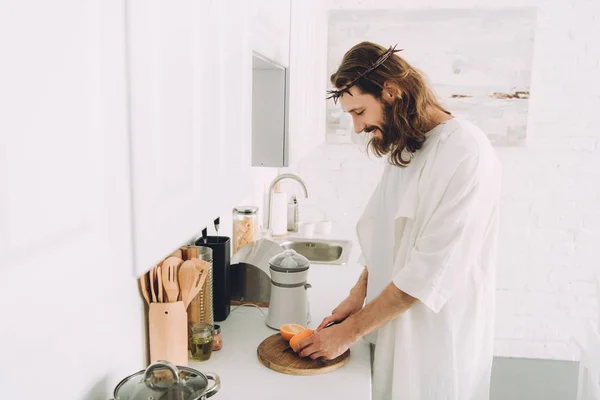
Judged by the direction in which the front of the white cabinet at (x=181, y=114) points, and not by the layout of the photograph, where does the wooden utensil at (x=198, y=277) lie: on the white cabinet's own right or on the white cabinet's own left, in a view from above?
on the white cabinet's own left

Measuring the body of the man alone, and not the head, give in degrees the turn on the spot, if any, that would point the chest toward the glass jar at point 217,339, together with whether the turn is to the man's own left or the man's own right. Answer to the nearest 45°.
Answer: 0° — they already face it

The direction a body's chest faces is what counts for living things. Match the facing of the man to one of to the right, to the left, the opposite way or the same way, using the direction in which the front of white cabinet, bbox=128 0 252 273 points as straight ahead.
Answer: the opposite way

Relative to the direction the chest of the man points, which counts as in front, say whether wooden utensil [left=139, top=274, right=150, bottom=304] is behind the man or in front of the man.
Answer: in front

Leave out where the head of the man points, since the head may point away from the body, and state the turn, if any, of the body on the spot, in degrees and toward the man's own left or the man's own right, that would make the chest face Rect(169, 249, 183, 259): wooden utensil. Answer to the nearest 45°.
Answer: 0° — they already face it

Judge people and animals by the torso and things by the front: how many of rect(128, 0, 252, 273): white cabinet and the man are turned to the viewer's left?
1

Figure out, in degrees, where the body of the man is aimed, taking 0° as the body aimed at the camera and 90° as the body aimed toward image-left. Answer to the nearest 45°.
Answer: approximately 90°

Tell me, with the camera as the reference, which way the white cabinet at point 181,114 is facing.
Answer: facing the viewer and to the right of the viewer

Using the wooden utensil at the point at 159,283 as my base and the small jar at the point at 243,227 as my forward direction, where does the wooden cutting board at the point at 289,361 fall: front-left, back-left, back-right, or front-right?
front-right

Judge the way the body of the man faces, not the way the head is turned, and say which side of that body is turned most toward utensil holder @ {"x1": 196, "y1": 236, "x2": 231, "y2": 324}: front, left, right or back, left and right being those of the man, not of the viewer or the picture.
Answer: front

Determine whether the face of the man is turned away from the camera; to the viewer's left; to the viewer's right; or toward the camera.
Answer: to the viewer's left
